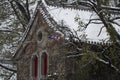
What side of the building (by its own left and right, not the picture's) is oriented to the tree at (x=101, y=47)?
left

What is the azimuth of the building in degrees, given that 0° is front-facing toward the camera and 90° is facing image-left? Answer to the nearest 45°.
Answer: approximately 45°

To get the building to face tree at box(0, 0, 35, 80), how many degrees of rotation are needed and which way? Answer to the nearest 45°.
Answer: approximately 90° to its right
